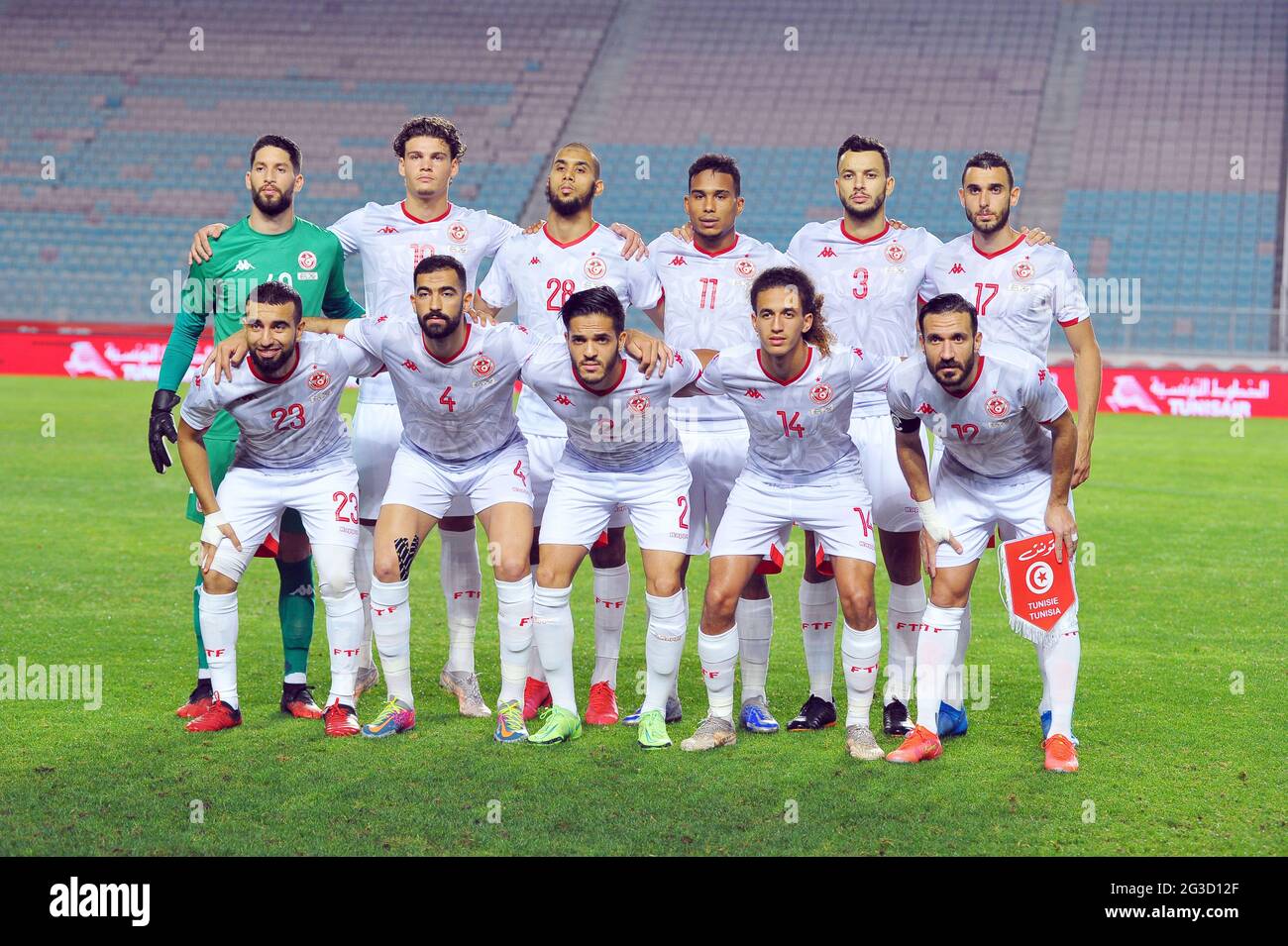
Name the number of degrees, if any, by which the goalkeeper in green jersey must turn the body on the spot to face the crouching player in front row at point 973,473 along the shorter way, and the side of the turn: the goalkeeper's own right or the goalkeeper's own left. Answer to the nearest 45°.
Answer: approximately 45° to the goalkeeper's own left

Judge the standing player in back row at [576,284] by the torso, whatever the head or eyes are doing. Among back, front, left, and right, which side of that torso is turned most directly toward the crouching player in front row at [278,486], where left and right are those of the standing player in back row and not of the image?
right

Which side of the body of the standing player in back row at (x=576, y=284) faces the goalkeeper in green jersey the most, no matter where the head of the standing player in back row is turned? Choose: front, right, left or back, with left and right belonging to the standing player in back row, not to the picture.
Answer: right

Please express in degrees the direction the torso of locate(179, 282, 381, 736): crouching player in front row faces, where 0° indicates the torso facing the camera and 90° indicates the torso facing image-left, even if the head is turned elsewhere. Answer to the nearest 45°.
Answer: approximately 0°
